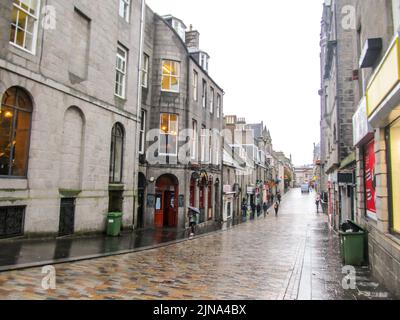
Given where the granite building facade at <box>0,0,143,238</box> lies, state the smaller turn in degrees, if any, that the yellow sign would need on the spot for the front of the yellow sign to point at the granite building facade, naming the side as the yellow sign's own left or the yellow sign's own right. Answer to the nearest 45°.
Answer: approximately 45° to the yellow sign's own right

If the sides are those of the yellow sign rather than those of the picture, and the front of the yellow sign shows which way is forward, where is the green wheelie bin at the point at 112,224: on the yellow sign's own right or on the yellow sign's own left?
on the yellow sign's own right

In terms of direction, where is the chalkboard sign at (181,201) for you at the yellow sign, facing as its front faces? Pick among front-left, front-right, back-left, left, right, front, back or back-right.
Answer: right

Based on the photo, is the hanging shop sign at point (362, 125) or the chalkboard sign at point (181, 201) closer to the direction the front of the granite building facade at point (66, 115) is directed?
the hanging shop sign

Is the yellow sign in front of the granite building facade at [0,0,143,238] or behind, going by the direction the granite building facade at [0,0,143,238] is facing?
in front

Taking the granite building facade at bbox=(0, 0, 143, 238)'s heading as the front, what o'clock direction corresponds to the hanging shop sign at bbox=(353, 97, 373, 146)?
The hanging shop sign is roughly at 12 o'clock from the granite building facade.

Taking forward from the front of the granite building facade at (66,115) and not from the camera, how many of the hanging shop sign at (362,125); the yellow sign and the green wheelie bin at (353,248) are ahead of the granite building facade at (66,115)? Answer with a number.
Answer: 3

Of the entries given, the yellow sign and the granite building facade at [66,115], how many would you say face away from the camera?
0

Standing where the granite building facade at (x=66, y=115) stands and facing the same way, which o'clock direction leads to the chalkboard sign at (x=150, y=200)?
The chalkboard sign is roughly at 9 o'clock from the granite building facade.

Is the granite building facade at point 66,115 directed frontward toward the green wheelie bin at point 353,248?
yes

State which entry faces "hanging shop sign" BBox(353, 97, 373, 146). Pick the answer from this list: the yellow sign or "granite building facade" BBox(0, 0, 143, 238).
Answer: the granite building facade
